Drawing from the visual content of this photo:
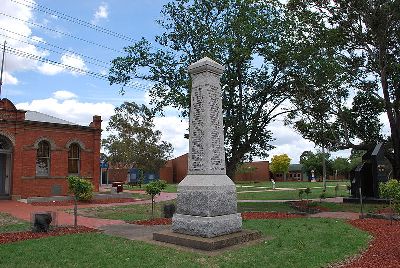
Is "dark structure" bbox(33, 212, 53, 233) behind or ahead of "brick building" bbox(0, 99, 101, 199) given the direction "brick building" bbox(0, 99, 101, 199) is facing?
ahead

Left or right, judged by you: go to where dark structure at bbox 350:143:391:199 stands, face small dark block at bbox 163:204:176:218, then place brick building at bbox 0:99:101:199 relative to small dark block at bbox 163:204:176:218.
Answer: right

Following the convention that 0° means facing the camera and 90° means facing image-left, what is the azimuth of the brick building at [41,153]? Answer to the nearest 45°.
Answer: approximately 315°
